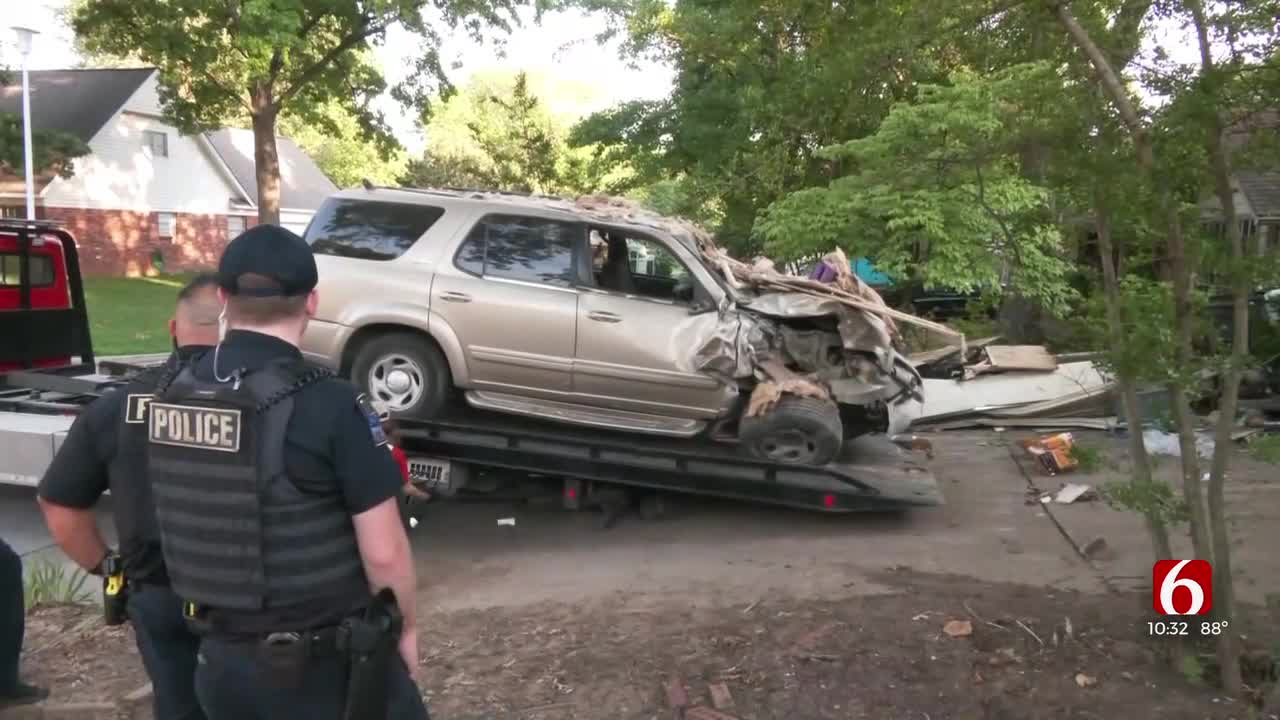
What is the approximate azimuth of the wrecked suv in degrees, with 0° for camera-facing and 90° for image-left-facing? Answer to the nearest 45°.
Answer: approximately 270°

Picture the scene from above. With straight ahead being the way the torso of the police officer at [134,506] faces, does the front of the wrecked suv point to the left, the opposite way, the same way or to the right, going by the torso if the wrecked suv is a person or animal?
to the right

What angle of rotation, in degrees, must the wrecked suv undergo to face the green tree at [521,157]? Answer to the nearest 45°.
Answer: approximately 90° to its left

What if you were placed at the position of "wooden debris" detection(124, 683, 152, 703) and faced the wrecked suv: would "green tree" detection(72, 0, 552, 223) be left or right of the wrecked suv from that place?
left

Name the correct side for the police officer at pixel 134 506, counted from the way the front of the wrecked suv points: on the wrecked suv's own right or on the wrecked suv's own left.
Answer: on the wrecked suv's own right

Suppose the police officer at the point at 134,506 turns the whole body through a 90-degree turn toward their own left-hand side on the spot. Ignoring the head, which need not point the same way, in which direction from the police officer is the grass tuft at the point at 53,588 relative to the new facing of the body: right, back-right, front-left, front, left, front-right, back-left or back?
right

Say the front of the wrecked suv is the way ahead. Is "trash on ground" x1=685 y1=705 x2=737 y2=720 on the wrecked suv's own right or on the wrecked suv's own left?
on the wrecked suv's own right

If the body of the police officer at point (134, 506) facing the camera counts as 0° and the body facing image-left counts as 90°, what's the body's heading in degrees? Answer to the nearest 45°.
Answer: approximately 180°

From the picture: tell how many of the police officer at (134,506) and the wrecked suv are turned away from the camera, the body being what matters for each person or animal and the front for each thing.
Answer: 1

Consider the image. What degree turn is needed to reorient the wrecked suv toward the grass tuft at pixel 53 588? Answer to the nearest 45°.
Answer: approximately 135° to its right

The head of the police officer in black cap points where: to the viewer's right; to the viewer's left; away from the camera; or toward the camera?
away from the camera

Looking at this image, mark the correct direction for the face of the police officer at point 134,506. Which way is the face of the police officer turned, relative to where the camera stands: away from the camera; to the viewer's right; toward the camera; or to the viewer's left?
away from the camera

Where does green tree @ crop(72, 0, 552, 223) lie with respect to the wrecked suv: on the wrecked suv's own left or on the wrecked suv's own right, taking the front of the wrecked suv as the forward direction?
on the wrecked suv's own left

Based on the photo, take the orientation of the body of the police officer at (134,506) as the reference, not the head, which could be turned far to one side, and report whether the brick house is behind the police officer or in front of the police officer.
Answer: in front

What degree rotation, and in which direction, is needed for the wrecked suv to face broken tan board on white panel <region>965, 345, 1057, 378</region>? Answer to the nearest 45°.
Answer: approximately 45° to its left

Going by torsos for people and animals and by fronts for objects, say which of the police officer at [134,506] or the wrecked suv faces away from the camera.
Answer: the police officer
